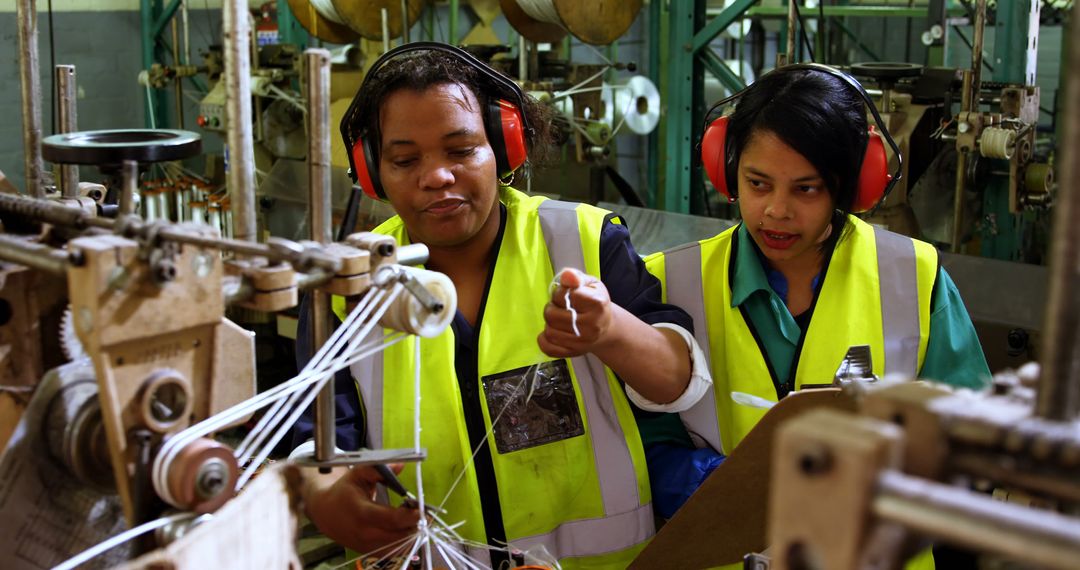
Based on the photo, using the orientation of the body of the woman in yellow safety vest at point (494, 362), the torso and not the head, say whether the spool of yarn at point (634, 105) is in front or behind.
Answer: behind

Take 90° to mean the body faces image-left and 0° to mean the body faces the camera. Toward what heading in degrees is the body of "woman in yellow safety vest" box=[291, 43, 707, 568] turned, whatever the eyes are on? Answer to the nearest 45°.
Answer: approximately 0°

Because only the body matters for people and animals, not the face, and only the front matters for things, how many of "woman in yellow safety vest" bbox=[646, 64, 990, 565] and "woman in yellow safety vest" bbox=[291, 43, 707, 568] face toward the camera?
2

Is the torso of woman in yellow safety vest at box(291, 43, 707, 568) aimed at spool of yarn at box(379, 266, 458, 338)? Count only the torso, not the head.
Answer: yes

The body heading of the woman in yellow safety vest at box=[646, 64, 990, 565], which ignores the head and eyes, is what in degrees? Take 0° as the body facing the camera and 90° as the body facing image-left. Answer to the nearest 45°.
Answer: approximately 0°

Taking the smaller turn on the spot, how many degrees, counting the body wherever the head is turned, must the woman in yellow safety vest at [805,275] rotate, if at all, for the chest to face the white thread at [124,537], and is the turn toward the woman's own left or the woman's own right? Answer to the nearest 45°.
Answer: approximately 45° to the woman's own right

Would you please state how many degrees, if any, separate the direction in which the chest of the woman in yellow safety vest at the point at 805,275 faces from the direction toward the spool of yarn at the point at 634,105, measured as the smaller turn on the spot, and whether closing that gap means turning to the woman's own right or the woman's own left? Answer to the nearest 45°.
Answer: approximately 180°
